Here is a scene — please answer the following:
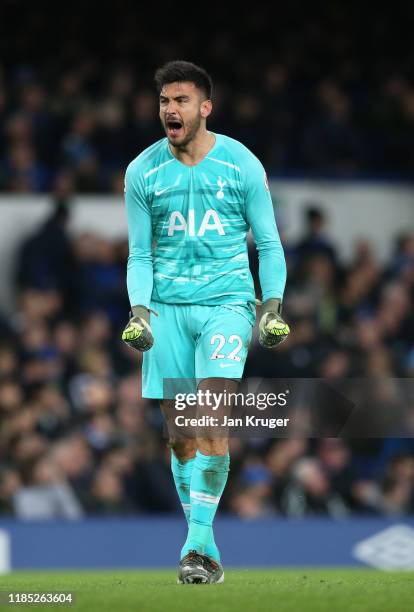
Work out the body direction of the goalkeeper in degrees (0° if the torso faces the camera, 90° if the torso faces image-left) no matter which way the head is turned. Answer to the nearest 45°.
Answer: approximately 0°
